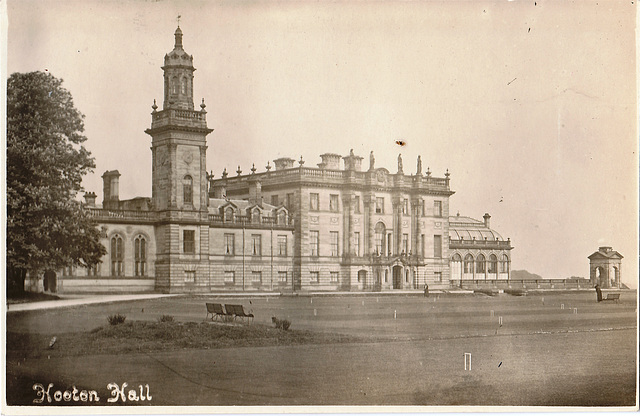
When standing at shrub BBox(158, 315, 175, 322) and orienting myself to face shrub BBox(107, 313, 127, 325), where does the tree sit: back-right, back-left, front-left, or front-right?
front-right

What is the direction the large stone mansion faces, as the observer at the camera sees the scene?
facing the viewer and to the right of the viewer

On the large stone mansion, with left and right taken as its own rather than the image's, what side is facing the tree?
right

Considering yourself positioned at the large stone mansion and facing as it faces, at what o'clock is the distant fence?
The distant fence is roughly at 10 o'clock from the large stone mansion.

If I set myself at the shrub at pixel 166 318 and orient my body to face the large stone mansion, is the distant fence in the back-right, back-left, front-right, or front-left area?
front-right

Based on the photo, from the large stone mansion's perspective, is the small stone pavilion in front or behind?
in front

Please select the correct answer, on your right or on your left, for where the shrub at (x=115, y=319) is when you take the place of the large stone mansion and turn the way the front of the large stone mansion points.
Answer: on your right
